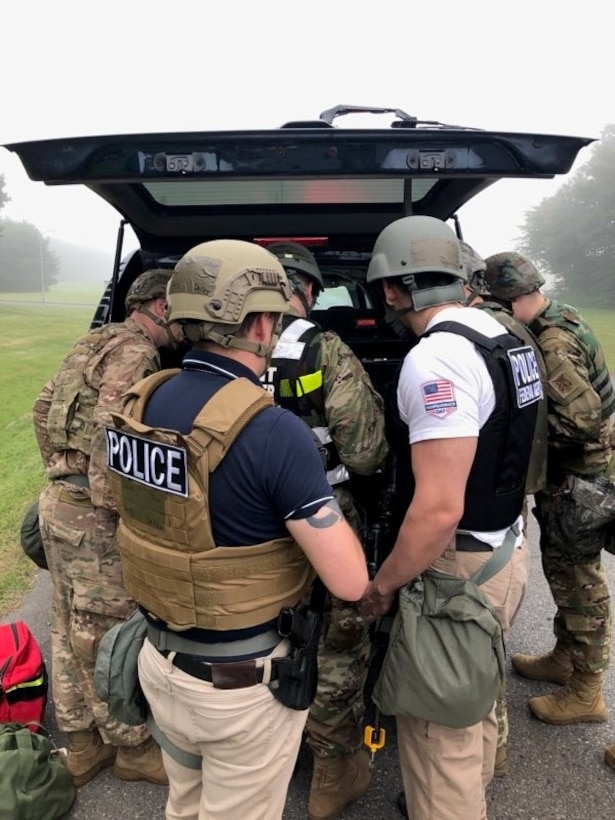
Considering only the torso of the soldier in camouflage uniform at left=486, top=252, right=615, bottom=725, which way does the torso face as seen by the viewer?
to the viewer's left

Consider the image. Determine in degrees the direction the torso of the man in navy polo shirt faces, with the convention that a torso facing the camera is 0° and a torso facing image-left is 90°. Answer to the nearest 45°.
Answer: approximately 225°

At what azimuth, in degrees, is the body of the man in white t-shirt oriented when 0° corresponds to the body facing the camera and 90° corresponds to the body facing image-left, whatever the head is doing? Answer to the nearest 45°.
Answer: approximately 135°

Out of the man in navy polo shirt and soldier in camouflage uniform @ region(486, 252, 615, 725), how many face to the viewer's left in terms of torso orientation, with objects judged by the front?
1

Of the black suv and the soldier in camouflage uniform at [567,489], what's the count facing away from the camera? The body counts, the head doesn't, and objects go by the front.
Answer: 1

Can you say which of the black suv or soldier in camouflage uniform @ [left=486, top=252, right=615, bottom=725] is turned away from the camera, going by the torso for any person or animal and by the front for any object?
the black suv

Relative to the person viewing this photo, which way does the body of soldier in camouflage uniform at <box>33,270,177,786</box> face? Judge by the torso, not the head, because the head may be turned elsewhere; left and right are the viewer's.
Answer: facing away from the viewer and to the right of the viewer

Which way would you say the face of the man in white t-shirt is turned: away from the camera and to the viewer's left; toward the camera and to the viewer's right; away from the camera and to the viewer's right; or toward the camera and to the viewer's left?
away from the camera and to the viewer's left
